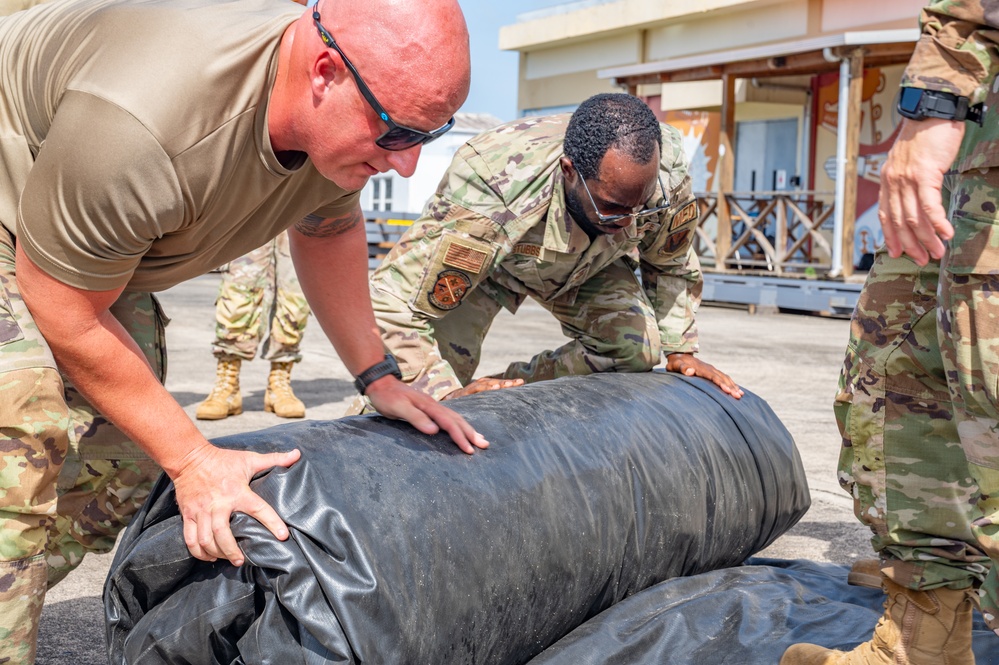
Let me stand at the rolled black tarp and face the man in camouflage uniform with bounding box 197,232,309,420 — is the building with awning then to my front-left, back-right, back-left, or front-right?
front-right

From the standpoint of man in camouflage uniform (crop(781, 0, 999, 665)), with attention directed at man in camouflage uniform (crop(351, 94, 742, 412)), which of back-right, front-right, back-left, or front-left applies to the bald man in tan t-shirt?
front-left

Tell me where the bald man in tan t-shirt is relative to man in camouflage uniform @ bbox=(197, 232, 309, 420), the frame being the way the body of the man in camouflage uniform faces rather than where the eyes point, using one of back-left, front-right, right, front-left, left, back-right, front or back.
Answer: front

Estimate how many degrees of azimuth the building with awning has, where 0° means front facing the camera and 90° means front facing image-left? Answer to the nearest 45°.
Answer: approximately 45°

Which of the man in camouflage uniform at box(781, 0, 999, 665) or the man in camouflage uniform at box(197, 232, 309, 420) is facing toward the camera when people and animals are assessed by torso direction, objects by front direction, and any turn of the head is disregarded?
the man in camouflage uniform at box(197, 232, 309, 420)

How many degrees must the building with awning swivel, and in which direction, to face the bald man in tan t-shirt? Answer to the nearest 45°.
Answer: approximately 45° to its left

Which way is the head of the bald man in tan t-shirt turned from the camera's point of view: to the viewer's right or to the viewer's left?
to the viewer's right

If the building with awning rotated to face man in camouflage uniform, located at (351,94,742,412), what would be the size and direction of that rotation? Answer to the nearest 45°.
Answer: approximately 45° to its left

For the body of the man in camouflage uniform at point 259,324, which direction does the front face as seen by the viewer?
toward the camera

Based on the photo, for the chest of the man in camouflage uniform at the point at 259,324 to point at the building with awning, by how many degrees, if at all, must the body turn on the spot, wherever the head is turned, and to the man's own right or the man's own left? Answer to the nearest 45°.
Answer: approximately 135° to the man's own left

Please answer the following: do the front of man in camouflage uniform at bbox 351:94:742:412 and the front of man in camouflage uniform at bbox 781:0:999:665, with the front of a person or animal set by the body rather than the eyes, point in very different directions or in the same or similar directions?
very different directions

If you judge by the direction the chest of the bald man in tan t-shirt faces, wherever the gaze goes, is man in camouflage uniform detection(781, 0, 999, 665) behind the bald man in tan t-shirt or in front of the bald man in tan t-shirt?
in front

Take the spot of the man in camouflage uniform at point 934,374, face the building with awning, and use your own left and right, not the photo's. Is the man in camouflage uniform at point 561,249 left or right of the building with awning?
left

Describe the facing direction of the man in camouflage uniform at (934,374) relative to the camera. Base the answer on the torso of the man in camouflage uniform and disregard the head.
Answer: to the viewer's left

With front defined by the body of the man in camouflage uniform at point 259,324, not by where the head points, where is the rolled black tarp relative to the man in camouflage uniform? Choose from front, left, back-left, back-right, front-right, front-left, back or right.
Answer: front

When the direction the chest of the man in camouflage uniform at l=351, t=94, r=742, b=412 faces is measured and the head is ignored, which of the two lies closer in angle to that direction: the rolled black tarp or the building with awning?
the rolled black tarp

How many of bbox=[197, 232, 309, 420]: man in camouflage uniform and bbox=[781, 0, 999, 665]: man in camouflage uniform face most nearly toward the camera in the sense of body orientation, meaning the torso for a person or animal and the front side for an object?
1

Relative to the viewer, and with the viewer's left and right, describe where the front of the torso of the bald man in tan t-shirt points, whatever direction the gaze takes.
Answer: facing the viewer and to the right of the viewer

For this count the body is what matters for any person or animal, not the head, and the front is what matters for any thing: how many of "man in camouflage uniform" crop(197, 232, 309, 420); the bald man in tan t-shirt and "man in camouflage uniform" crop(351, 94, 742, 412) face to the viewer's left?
0
